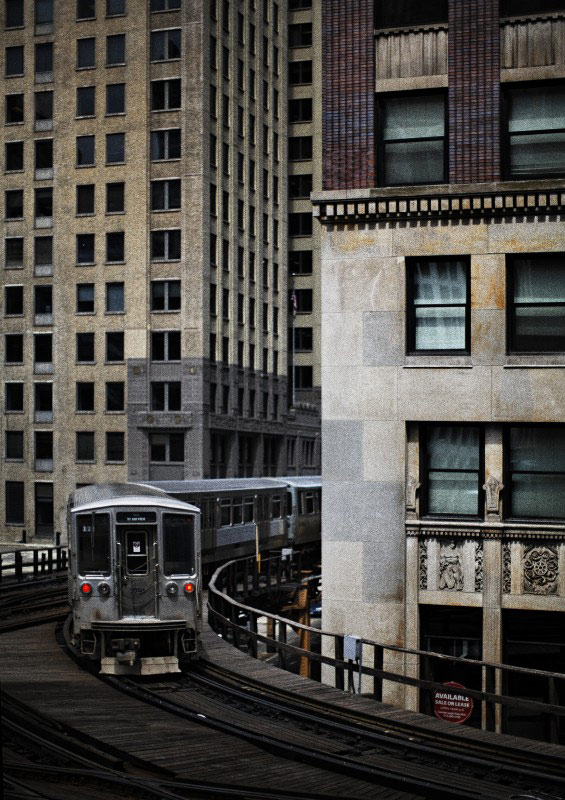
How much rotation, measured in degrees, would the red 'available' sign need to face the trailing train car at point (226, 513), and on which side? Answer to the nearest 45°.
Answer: approximately 180°

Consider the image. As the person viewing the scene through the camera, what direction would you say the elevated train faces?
facing the viewer

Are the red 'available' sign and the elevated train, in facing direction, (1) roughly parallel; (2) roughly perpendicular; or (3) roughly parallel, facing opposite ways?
roughly parallel

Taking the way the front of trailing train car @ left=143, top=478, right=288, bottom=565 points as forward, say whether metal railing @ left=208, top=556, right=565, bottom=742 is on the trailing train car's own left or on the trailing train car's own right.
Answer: on the trailing train car's own left

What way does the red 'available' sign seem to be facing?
toward the camera

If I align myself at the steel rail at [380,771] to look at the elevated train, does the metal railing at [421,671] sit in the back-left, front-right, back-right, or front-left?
front-right

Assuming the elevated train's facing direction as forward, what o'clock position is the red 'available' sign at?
The red 'available' sign is roughly at 10 o'clock from the elevated train.

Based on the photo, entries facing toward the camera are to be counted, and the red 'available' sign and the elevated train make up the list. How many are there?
2

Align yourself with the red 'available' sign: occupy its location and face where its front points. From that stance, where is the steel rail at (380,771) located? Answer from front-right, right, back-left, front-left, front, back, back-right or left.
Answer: front
